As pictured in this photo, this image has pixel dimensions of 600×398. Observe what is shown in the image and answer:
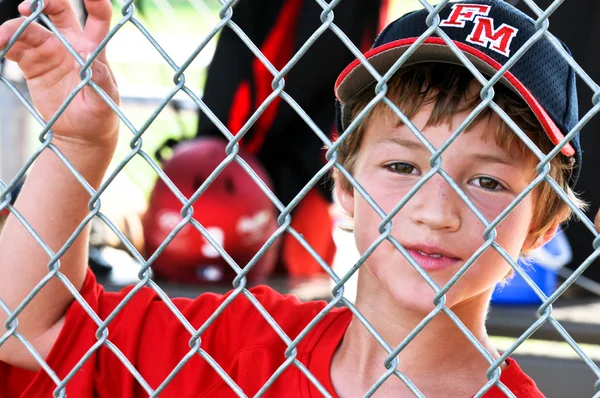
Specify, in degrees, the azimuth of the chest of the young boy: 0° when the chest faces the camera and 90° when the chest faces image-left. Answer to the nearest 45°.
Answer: approximately 0°
